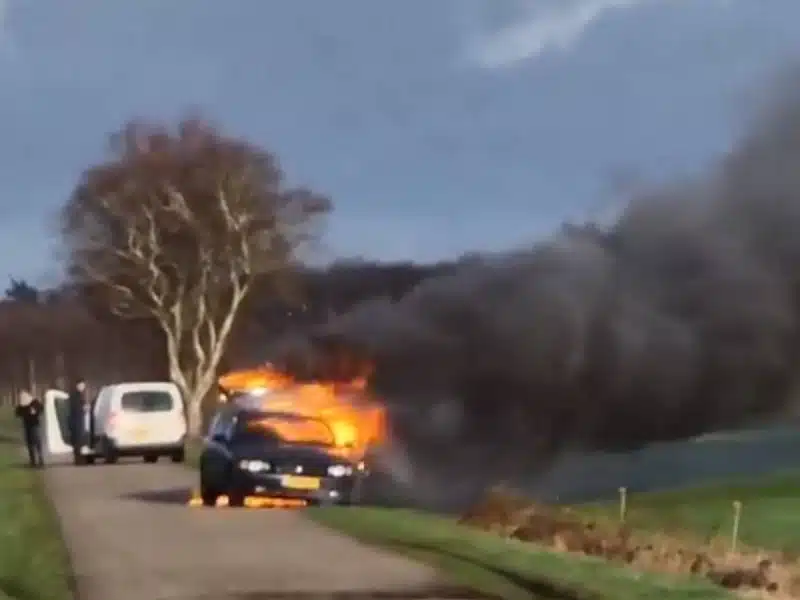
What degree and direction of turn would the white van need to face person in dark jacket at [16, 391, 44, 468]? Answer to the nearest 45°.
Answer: approximately 135° to its left

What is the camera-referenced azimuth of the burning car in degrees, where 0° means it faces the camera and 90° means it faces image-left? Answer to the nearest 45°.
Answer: approximately 315°

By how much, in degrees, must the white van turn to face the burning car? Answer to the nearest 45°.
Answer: approximately 180°

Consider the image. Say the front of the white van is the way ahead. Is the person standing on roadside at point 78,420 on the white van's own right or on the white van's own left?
on the white van's own left

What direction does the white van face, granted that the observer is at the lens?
facing away from the viewer

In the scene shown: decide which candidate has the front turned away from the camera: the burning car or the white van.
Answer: the white van

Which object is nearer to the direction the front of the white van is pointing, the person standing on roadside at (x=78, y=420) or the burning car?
the person standing on roadside

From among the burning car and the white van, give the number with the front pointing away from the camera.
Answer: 1

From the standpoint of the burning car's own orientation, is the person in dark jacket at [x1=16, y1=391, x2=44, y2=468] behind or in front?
behind
